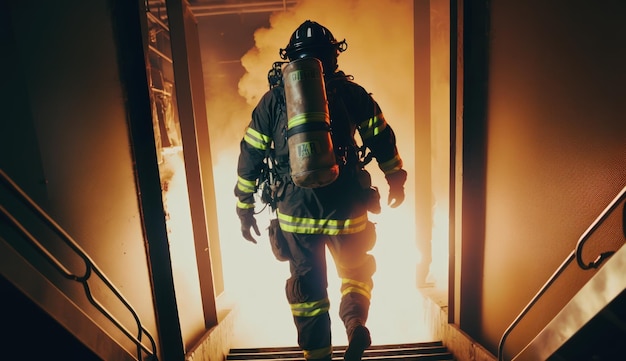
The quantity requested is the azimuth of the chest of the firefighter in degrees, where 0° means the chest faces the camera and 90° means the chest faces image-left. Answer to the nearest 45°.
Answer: approximately 180°

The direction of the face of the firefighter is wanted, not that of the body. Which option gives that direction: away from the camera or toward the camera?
away from the camera
